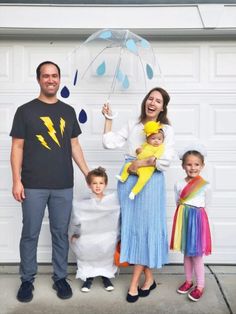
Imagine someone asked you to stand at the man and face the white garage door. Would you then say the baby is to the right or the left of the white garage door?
right

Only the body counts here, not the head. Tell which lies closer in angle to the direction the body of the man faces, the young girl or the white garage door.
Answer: the young girl

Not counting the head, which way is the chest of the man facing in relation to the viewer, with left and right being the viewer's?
facing the viewer

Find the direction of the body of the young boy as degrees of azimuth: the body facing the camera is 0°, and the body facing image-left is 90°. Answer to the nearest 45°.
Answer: approximately 0°

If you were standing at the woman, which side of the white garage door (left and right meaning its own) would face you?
front

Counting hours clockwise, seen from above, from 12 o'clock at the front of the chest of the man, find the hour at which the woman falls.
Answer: The woman is roughly at 9 o'clock from the man.

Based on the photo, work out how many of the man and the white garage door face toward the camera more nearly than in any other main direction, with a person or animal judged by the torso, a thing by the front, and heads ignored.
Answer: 2

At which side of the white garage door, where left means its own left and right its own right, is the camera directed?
front
